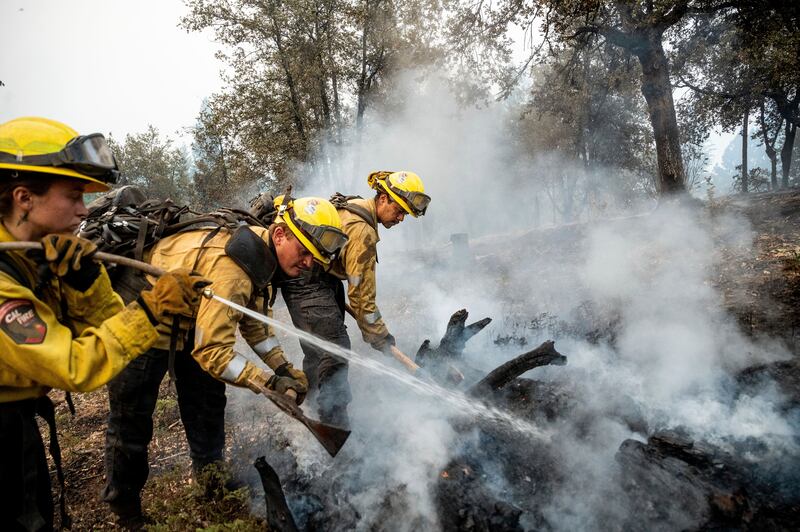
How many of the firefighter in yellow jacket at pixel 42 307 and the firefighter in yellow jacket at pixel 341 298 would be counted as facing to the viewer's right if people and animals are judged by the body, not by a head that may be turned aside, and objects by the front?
2

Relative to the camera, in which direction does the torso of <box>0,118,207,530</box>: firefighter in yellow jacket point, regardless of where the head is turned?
to the viewer's right

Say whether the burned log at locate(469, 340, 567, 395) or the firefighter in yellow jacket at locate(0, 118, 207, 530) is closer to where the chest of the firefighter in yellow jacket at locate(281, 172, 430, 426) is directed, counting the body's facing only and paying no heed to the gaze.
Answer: the burned log

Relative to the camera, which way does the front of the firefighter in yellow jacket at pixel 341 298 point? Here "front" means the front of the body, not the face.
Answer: to the viewer's right

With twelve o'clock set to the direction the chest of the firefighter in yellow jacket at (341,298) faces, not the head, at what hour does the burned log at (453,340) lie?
The burned log is roughly at 11 o'clock from the firefighter in yellow jacket.

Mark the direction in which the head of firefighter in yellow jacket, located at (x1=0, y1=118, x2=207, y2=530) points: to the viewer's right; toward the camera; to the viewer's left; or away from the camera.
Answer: to the viewer's right

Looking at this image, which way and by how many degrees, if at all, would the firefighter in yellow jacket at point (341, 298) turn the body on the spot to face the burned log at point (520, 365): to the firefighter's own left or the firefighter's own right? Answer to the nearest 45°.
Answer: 0° — they already face it

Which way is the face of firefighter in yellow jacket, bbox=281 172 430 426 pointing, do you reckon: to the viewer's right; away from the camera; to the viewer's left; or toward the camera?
to the viewer's right
